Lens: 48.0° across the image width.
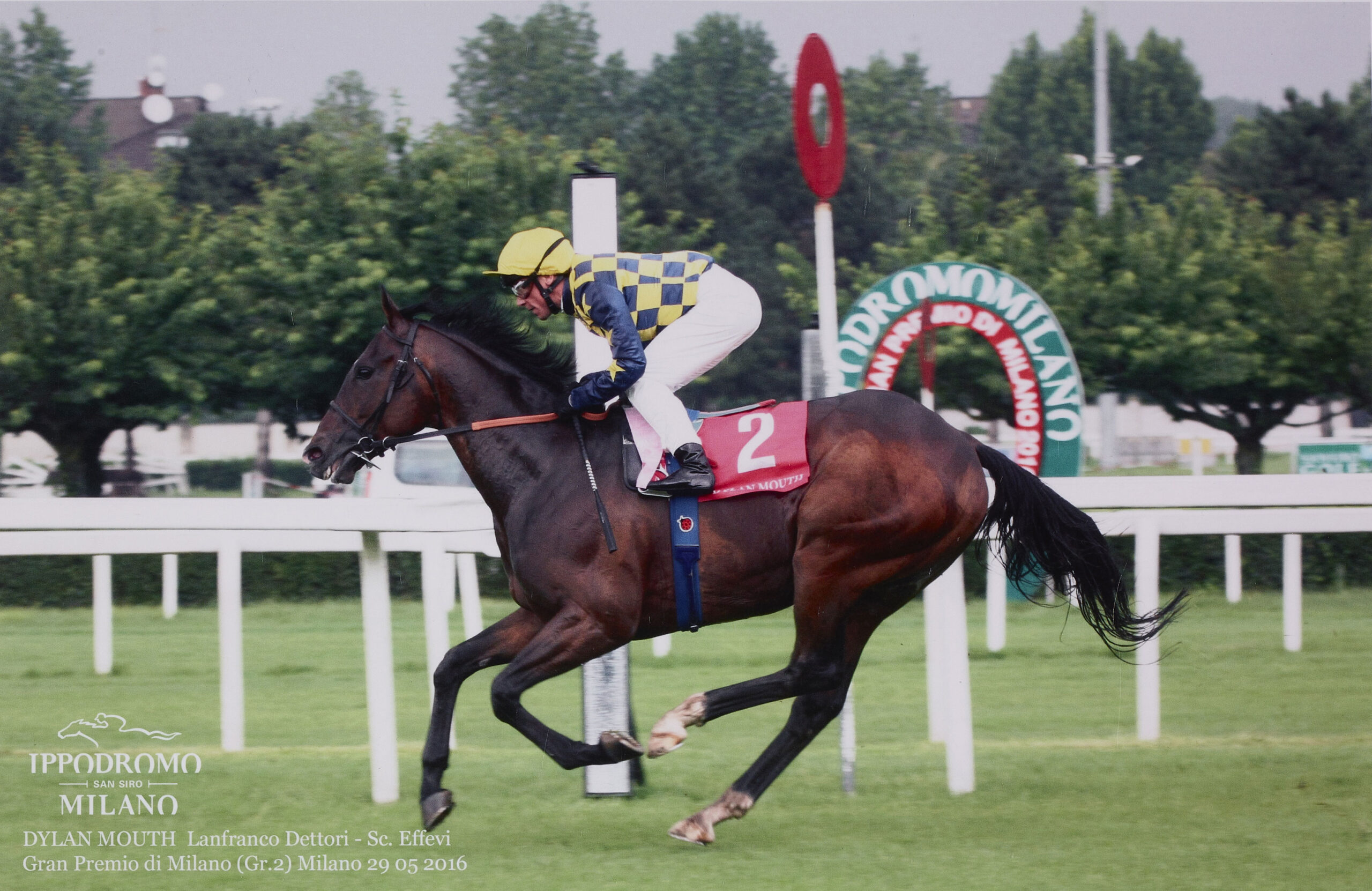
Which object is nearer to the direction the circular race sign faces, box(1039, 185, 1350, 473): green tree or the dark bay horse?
the dark bay horse

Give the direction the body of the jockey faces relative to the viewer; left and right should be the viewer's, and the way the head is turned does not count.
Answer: facing to the left of the viewer

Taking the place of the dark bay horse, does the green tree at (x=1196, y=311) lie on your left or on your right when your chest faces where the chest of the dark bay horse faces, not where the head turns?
on your right

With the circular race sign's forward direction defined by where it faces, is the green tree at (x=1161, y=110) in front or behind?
behind

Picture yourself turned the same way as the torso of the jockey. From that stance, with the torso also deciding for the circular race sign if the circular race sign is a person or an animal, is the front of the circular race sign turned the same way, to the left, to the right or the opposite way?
to the left

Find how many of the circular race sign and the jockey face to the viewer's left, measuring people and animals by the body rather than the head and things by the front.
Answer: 1

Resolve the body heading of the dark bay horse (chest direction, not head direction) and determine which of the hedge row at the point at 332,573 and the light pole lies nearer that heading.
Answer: the hedge row

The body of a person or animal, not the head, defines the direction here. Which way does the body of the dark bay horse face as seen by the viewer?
to the viewer's left

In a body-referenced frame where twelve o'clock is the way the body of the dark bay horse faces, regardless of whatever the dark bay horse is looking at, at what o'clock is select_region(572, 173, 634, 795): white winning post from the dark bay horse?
The white winning post is roughly at 2 o'clock from the dark bay horse.

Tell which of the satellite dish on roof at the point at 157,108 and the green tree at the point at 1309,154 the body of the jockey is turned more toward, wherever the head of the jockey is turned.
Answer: the satellite dish on roof

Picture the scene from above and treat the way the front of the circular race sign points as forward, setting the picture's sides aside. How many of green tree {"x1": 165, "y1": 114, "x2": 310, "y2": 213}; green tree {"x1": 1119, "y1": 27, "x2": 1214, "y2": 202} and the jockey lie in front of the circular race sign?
1

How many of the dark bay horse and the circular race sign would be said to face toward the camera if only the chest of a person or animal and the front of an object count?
1

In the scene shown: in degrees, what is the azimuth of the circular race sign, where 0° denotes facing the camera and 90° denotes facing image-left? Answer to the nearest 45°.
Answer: approximately 0°

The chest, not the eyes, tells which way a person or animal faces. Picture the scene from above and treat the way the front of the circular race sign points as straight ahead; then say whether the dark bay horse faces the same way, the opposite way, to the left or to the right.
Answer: to the right

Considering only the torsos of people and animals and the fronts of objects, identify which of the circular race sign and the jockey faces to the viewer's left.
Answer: the jockey

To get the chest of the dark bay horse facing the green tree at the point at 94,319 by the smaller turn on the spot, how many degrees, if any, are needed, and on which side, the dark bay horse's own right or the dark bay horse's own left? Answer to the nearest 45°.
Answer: approximately 45° to the dark bay horse's own right
